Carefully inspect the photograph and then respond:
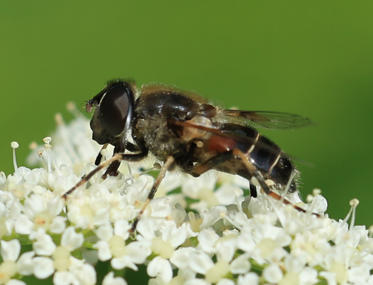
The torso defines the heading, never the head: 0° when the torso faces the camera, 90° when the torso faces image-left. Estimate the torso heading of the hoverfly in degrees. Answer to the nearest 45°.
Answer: approximately 90°
